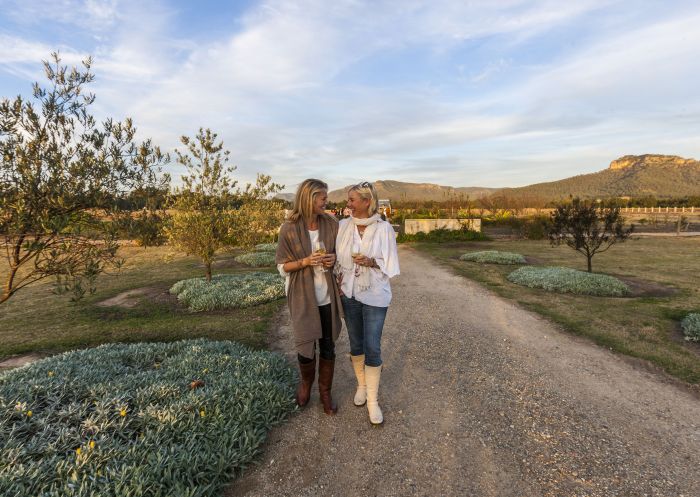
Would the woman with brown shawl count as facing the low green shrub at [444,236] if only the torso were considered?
no

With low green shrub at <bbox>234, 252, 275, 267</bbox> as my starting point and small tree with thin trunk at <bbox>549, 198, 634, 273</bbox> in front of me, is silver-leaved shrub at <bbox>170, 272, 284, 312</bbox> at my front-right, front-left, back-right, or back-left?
front-right

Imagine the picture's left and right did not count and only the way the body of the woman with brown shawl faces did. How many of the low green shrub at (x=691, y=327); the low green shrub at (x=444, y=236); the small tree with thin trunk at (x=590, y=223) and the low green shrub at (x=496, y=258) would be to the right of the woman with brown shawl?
0

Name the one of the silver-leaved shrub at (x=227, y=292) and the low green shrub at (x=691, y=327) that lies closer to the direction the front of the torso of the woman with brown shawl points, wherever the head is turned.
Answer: the low green shrub

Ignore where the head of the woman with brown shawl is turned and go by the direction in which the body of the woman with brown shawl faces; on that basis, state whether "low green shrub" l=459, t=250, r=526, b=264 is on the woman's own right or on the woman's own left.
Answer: on the woman's own left

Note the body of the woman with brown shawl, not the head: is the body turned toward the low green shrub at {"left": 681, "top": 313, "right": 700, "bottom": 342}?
no

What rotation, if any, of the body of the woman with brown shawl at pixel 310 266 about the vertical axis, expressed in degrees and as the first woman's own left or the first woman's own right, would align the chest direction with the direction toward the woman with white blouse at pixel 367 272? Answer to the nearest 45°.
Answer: approximately 45° to the first woman's own left

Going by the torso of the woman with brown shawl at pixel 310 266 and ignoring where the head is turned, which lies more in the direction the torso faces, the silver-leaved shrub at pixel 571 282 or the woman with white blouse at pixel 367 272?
the woman with white blouse

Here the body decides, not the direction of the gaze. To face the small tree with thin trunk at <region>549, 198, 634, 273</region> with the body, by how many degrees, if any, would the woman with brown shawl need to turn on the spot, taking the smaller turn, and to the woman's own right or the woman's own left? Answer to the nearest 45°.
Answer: approximately 90° to the woman's own left

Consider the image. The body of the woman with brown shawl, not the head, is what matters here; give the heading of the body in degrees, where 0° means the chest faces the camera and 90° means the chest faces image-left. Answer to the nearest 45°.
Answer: approximately 315°

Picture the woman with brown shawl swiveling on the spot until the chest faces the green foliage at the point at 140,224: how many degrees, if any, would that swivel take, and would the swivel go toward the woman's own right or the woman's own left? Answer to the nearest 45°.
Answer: approximately 180°
